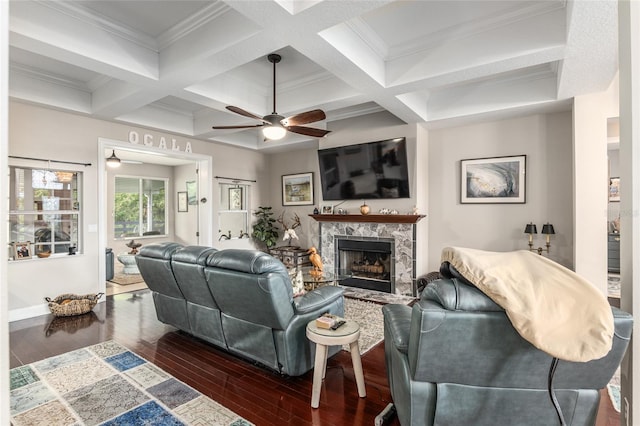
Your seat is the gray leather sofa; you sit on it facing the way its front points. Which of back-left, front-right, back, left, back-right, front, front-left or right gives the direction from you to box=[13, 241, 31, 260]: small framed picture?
left

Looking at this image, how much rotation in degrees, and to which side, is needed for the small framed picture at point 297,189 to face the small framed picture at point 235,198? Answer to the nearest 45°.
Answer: approximately 45° to its right

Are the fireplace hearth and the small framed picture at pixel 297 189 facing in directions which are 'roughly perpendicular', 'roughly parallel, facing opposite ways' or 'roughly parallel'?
roughly parallel

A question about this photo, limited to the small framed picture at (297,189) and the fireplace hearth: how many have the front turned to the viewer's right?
0

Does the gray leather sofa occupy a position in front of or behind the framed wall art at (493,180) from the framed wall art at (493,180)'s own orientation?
in front

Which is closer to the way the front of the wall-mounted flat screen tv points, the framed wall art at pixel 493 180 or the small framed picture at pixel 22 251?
the small framed picture

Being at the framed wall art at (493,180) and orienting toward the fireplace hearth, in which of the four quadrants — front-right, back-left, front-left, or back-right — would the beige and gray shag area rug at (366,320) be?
front-left

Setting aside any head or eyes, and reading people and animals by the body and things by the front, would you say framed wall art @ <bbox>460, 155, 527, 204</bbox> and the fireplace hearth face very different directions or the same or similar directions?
same or similar directions

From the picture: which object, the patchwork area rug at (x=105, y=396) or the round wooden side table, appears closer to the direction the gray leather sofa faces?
the round wooden side table

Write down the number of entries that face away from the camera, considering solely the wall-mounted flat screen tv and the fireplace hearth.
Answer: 0

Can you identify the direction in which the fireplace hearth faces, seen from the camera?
facing the viewer and to the left of the viewer

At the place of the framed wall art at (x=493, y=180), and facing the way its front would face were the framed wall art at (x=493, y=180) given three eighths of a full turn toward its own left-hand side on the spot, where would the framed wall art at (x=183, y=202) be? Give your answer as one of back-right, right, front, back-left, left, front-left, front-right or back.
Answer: back
